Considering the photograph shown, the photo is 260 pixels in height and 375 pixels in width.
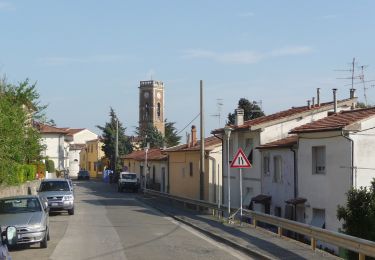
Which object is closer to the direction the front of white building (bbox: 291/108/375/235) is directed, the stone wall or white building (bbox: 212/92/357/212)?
the stone wall

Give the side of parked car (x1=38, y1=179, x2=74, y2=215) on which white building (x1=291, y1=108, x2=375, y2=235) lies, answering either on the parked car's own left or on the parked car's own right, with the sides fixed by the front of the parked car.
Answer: on the parked car's own left

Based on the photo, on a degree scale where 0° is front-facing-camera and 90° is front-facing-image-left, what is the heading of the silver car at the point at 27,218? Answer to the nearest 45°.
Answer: approximately 0°

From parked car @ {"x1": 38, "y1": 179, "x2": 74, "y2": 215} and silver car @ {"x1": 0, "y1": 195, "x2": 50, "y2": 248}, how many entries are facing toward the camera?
2

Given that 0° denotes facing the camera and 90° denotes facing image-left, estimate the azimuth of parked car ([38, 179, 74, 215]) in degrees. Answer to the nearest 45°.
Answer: approximately 0°

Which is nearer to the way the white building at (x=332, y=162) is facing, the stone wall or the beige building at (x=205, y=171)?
the stone wall

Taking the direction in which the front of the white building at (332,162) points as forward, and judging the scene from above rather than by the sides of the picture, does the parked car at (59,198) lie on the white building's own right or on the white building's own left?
on the white building's own right

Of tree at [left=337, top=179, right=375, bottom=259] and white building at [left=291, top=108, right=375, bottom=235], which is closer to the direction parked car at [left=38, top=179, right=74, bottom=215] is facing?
the tree

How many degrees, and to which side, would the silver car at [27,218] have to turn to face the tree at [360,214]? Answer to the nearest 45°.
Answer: approximately 45° to its left

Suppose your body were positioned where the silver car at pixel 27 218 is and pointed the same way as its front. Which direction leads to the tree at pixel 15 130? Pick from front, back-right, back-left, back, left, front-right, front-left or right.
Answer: back

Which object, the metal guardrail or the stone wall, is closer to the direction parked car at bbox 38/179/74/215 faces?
the metal guardrail
